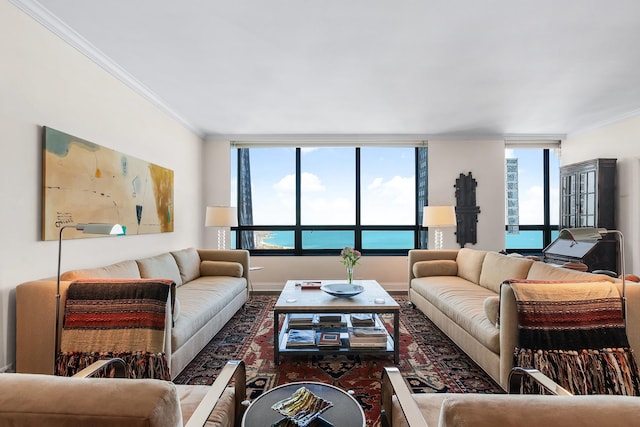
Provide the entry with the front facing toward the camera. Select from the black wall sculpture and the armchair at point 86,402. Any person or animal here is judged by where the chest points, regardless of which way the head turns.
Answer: the black wall sculpture

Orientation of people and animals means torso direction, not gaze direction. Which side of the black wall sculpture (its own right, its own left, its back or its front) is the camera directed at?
front

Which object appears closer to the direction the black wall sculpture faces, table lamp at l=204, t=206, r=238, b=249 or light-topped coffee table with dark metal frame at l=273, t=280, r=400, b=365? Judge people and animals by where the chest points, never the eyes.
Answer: the light-topped coffee table with dark metal frame

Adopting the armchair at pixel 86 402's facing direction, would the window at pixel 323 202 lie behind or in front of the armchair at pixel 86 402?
in front

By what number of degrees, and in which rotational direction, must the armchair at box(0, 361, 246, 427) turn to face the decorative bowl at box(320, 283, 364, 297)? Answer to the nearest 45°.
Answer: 0° — it already faces it

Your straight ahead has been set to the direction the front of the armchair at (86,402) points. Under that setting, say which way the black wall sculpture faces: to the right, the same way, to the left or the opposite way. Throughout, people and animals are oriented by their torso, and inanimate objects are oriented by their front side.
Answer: the opposite way

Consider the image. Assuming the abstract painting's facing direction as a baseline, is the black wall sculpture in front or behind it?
in front

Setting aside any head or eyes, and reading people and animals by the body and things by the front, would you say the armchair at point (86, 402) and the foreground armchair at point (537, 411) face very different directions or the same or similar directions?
same or similar directions

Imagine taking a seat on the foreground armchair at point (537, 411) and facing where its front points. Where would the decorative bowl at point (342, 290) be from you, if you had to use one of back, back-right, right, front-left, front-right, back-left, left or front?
front

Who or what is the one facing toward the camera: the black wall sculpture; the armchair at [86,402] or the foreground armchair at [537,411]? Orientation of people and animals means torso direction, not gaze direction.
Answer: the black wall sculpture

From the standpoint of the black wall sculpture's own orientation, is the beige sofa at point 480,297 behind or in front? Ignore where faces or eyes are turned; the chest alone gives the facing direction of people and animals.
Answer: in front

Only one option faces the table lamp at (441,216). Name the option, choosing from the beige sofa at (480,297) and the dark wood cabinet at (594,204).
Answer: the dark wood cabinet

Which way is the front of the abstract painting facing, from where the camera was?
facing the viewer and to the right of the viewer

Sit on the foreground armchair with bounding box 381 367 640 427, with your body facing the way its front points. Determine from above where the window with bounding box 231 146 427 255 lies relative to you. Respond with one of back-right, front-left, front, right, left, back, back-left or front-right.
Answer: front

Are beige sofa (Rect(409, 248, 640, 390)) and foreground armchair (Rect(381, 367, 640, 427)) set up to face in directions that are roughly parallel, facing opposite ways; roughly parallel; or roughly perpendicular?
roughly perpendicular

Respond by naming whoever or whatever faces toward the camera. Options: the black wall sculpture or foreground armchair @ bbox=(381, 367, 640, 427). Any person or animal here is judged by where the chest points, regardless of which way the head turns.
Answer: the black wall sculpture

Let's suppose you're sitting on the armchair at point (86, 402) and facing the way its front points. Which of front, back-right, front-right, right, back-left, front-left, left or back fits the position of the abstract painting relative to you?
front-left

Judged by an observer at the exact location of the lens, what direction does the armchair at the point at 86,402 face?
facing away from the viewer and to the right of the viewer
